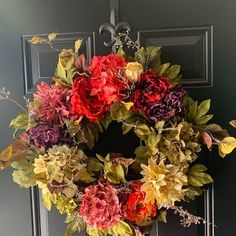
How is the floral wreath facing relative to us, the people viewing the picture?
facing the viewer
